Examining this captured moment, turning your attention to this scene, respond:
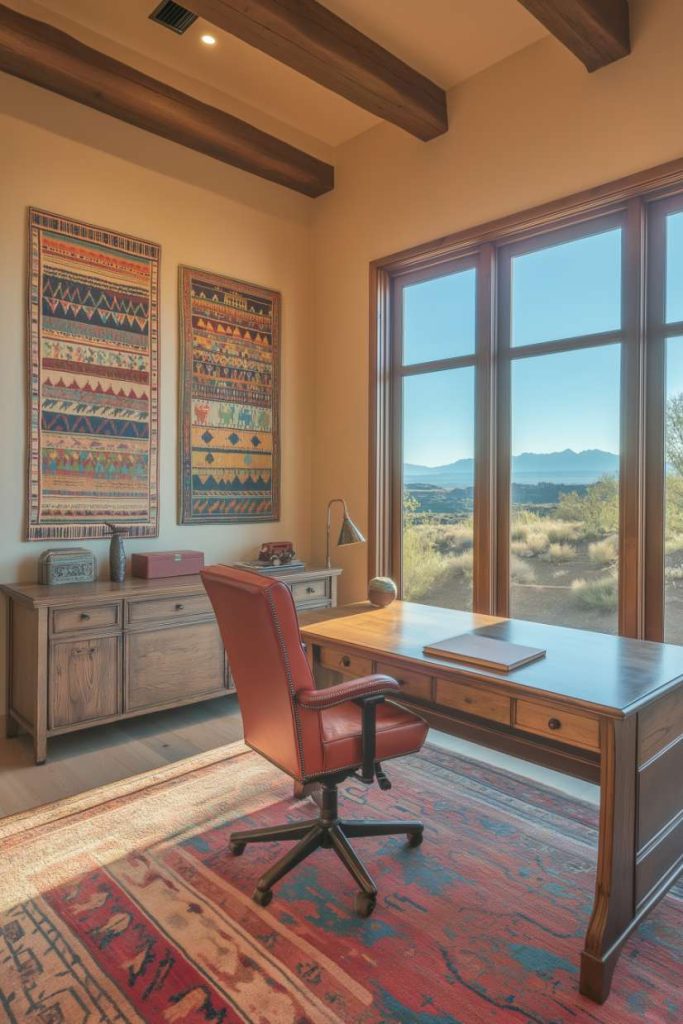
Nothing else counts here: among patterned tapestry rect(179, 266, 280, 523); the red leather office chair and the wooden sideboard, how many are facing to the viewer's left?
0

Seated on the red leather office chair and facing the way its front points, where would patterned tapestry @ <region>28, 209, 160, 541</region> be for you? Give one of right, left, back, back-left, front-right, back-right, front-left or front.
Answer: left

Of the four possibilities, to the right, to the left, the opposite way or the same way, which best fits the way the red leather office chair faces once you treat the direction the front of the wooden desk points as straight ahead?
the opposite way

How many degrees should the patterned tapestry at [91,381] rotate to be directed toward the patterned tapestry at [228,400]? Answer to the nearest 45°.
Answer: approximately 90° to its left

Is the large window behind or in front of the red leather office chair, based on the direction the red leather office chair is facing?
in front

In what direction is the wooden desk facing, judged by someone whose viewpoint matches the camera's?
facing the viewer and to the left of the viewer

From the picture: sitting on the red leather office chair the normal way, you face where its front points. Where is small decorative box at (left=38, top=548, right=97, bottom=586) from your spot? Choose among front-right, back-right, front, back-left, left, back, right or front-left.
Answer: left

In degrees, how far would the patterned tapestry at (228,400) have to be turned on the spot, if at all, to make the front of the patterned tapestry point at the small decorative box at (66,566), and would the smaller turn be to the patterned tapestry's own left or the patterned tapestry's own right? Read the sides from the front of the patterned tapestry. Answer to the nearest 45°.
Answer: approximately 90° to the patterned tapestry's own right

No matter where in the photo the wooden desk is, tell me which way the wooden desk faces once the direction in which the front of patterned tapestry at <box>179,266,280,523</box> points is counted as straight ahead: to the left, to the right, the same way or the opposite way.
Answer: to the right

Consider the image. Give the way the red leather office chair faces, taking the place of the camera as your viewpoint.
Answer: facing away from the viewer and to the right of the viewer

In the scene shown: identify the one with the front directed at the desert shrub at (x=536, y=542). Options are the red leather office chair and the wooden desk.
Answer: the red leather office chair

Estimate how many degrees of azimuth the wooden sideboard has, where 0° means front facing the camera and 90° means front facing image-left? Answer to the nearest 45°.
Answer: approximately 315°

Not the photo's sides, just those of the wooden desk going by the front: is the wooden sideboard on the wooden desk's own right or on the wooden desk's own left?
on the wooden desk's own right

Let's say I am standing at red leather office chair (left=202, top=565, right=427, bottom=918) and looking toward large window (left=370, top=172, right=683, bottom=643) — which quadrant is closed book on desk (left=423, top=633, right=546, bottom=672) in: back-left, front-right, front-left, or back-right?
front-right

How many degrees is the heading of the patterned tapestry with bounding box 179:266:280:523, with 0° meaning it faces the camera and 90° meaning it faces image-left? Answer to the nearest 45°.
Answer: approximately 315°

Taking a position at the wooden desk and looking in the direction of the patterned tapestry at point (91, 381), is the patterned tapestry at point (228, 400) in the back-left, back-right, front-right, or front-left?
front-right

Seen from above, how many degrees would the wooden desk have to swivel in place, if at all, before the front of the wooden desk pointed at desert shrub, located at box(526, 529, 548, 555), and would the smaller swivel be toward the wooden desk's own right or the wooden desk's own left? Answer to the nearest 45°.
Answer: approximately 135° to the wooden desk's own right

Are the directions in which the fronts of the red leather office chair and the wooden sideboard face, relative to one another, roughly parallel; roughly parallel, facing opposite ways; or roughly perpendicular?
roughly perpendicular
